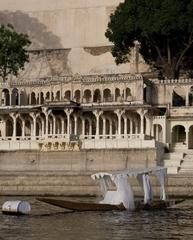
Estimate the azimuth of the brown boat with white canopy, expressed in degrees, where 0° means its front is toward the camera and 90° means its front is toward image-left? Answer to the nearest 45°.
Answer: approximately 90°
